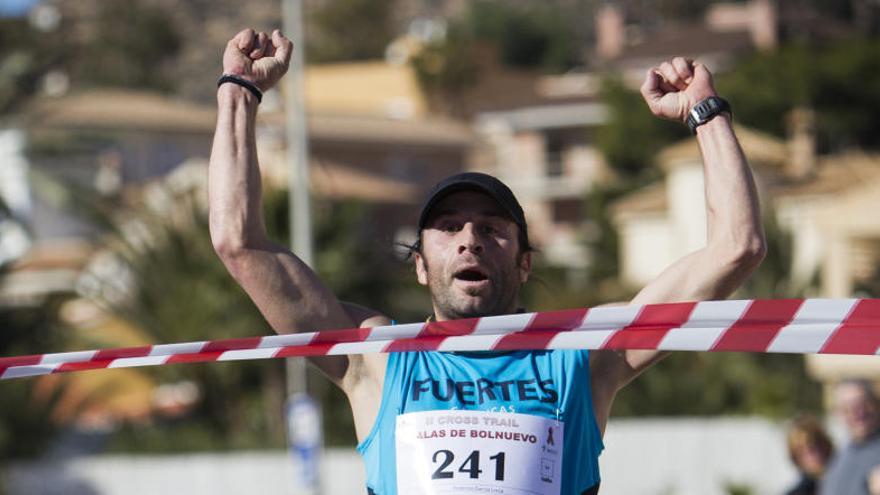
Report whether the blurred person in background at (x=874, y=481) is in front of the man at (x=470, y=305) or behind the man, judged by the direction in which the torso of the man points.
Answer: behind

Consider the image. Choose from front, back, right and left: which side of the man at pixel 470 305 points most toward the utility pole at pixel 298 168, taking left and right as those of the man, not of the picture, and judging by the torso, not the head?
back

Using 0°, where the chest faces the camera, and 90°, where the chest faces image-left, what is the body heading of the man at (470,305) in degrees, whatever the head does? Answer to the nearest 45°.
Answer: approximately 0°

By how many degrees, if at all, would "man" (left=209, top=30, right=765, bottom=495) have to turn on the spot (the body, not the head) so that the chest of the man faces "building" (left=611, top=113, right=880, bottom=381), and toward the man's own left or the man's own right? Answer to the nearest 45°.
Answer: approximately 180°

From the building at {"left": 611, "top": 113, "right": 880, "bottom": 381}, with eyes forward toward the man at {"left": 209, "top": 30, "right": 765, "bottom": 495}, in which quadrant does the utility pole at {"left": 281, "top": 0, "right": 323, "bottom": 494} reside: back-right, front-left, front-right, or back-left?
front-right

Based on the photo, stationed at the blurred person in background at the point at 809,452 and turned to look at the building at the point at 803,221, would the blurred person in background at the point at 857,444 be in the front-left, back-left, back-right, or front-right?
back-right
